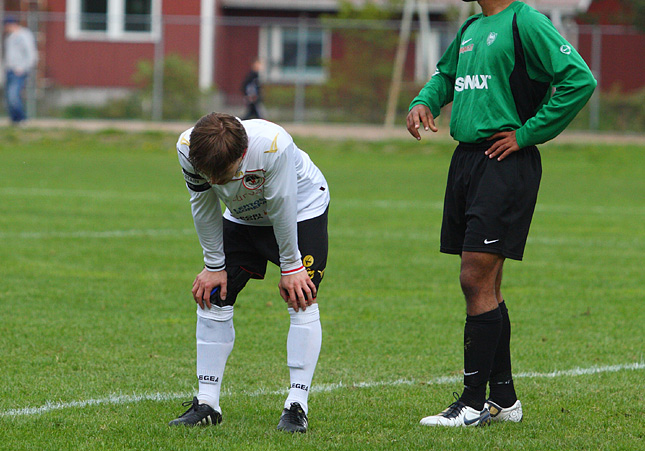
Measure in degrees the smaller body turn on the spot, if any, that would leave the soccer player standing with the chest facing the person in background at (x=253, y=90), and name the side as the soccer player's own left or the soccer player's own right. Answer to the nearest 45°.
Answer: approximately 135° to the soccer player's own right

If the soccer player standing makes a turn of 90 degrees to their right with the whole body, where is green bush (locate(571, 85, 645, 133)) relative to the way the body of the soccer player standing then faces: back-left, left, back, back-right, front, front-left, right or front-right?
front-right

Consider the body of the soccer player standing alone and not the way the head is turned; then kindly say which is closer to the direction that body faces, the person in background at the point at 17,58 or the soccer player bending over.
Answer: the soccer player bending over

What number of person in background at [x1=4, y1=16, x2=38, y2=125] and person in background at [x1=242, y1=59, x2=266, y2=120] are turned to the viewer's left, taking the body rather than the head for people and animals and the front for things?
1

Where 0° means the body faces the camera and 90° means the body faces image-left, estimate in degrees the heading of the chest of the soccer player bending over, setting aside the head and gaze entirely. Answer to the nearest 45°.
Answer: approximately 45°

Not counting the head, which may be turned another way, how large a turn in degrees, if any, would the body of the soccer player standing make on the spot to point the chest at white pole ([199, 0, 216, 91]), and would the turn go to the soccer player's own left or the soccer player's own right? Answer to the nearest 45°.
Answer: approximately 135° to the soccer player's own right
